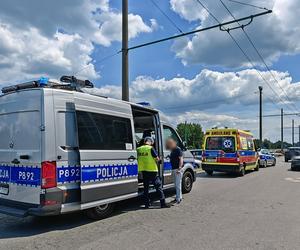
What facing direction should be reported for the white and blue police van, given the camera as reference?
facing away from the viewer and to the right of the viewer
